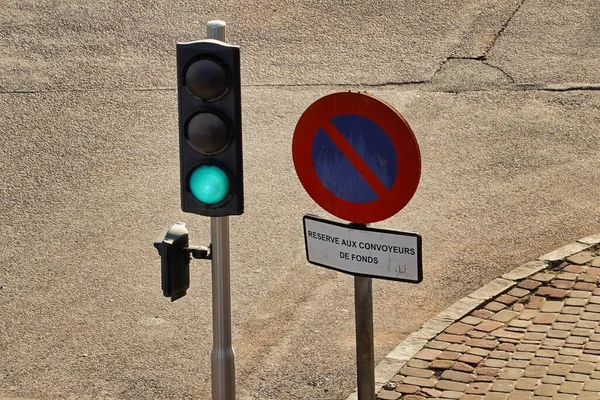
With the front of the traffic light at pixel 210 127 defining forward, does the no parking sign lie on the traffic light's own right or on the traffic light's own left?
on the traffic light's own left

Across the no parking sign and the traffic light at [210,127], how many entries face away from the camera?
0

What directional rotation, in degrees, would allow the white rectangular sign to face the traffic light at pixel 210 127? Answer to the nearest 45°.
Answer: approximately 45° to its right

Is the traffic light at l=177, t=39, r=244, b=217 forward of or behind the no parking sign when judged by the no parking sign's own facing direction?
forward

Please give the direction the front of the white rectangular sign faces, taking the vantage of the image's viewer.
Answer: facing the viewer and to the left of the viewer

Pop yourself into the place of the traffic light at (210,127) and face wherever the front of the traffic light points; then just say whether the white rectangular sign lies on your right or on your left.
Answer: on your left

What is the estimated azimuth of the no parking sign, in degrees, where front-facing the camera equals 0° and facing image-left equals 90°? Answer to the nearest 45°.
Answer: approximately 45°

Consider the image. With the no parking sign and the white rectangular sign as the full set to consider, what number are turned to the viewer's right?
0

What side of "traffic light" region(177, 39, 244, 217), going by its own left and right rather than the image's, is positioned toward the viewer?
front
